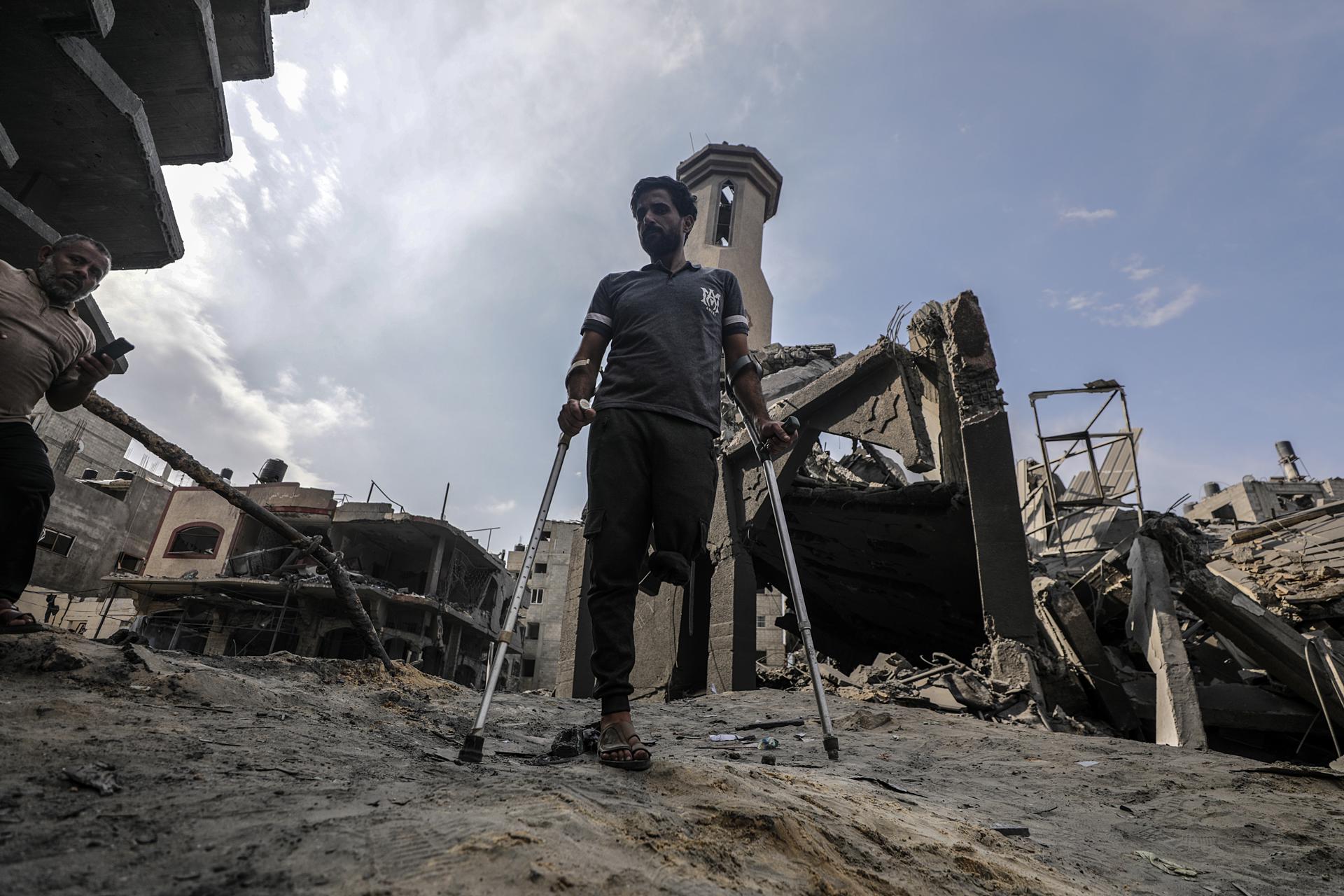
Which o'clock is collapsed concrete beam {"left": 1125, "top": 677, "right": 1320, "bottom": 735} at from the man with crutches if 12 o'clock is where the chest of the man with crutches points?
The collapsed concrete beam is roughly at 8 o'clock from the man with crutches.

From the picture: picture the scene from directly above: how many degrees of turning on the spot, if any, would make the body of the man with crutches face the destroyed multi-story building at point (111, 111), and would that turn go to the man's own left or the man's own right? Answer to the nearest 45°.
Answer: approximately 90° to the man's own right

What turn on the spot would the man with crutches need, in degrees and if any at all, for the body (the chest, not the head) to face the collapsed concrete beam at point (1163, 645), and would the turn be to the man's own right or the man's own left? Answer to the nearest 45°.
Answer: approximately 135° to the man's own left

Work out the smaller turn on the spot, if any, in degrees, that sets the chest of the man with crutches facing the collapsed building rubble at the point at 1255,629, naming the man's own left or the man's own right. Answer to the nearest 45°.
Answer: approximately 135° to the man's own left

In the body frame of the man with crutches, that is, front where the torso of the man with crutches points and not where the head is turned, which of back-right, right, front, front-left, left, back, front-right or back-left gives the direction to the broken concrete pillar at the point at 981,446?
back-left

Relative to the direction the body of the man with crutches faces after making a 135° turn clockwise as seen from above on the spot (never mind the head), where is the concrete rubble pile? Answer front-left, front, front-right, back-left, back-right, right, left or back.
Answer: right

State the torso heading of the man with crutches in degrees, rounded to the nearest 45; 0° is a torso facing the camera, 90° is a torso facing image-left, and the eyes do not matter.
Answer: approximately 0°

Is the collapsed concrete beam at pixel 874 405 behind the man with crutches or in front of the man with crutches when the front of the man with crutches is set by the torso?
behind
